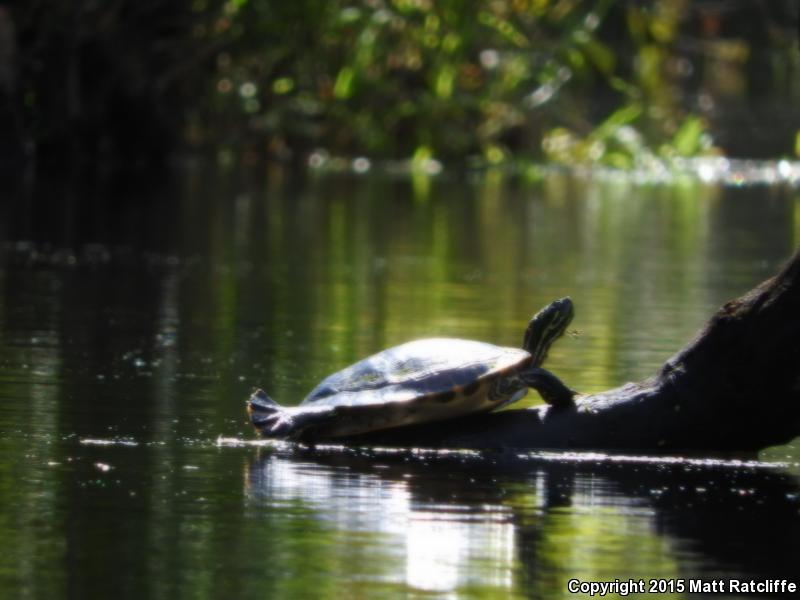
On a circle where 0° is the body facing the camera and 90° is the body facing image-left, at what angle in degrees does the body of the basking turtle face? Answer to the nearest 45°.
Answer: approximately 270°
